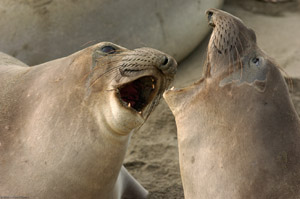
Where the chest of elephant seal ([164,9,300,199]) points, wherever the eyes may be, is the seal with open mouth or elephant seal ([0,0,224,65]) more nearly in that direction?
the seal with open mouth

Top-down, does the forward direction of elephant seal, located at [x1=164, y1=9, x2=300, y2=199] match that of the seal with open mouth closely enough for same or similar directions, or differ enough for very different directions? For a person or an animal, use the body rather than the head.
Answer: very different directions

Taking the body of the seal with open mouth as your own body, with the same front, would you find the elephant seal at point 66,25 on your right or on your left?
on your left

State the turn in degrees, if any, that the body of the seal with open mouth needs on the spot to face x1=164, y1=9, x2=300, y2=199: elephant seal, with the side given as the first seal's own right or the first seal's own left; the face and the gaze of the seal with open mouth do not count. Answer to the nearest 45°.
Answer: approximately 45° to the first seal's own right

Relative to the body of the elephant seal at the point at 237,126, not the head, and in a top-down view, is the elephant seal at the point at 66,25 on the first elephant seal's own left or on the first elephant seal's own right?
on the first elephant seal's own right

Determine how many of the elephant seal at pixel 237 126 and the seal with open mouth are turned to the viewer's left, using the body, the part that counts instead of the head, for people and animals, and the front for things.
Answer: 1

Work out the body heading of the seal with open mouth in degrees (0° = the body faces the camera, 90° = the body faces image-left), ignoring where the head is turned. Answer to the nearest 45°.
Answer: approximately 270°

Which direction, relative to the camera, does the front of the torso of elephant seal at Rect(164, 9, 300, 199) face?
to the viewer's left

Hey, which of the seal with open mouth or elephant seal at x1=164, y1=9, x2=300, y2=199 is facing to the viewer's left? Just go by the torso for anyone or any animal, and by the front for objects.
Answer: the elephant seal
